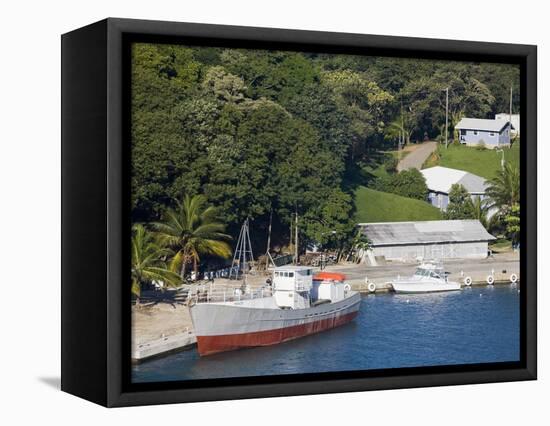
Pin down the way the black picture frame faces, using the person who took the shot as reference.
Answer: facing the viewer and to the right of the viewer
